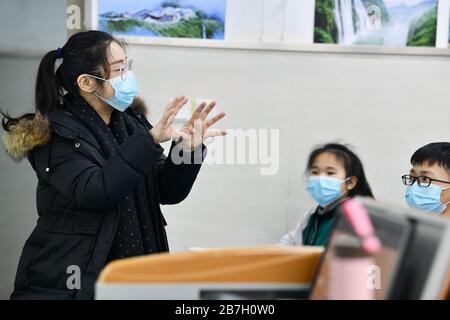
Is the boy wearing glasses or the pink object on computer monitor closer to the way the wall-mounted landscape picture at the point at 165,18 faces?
the pink object on computer monitor

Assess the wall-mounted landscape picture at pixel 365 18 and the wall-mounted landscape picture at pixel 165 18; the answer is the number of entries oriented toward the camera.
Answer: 2

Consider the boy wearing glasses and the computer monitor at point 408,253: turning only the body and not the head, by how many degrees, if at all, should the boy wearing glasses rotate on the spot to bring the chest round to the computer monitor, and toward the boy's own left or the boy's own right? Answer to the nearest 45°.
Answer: approximately 45° to the boy's own left

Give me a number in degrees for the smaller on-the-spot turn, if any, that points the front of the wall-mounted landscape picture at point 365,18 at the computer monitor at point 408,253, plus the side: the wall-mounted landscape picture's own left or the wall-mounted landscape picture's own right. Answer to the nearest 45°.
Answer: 0° — it already faces it

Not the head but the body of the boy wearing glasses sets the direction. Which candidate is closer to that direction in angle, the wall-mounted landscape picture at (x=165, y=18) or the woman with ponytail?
the woman with ponytail

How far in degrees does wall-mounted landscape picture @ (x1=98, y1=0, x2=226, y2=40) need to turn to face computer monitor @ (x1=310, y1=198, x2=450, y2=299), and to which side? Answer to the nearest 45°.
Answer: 0° — it already faces it

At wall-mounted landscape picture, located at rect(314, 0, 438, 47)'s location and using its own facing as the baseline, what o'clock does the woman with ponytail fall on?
The woman with ponytail is roughly at 1 o'clock from the wall-mounted landscape picture.

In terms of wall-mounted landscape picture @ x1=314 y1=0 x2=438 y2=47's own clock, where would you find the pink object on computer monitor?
The pink object on computer monitor is roughly at 12 o'clock from the wall-mounted landscape picture.

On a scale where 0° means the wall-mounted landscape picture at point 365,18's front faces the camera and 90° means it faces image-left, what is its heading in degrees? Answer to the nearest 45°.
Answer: approximately 0°

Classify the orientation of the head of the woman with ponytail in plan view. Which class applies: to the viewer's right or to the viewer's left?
to the viewer's right
